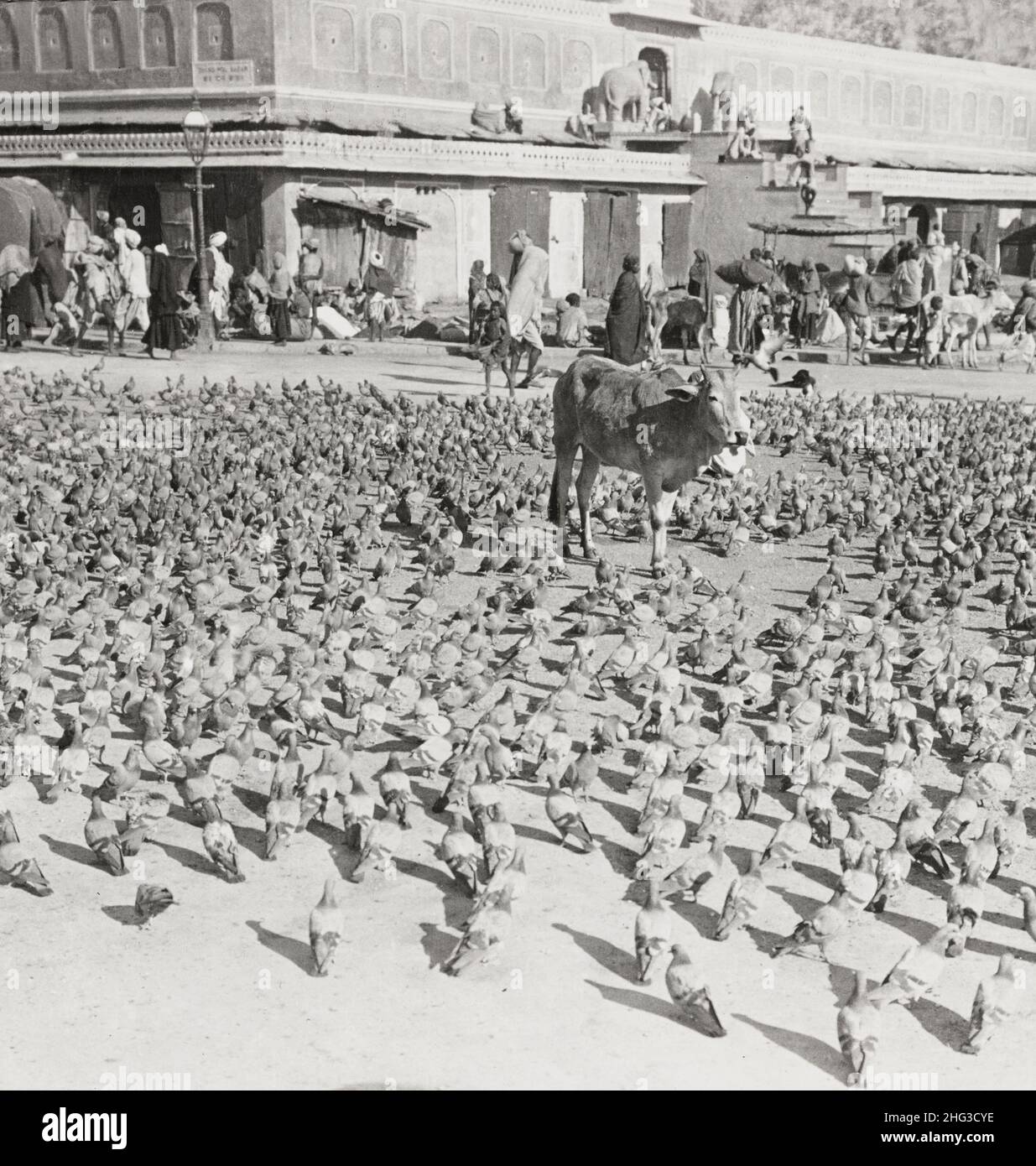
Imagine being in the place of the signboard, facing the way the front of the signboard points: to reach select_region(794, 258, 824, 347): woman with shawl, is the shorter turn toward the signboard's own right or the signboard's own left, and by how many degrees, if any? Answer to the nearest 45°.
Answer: approximately 45° to the signboard's own left

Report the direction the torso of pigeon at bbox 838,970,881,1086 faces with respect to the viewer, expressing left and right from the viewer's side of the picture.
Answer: facing away from the viewer

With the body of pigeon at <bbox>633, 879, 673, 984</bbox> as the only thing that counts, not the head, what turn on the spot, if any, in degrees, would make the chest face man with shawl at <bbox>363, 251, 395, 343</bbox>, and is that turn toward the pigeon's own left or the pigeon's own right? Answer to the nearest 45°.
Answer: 0° — it already faces them

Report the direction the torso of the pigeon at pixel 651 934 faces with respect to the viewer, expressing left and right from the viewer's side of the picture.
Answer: facing away from the viewer

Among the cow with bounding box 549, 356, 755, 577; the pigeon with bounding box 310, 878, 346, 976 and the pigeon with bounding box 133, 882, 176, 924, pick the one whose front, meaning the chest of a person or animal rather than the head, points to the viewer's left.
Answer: the pigeon with bounding box 133, 882, 176, 924

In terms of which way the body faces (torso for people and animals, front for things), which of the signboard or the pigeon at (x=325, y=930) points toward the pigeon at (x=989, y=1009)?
the signboard

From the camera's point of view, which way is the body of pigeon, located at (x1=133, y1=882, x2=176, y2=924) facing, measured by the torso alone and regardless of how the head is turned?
to the viewer's left

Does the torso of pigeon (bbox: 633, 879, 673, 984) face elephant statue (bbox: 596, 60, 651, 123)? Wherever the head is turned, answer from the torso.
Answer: yes

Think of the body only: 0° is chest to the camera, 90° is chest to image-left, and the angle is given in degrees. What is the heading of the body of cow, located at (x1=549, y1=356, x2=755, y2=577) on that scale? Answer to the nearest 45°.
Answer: approximately 315°

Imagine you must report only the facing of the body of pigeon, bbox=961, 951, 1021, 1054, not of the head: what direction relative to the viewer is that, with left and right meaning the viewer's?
facing away from the viewer and to the right of the viewer

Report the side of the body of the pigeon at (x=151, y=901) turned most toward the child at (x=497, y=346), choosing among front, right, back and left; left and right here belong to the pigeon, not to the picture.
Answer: right

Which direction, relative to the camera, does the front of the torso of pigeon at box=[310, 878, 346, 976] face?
away from the camera

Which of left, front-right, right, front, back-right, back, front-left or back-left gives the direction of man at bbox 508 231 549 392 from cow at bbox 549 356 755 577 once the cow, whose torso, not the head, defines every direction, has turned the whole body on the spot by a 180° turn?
front-right

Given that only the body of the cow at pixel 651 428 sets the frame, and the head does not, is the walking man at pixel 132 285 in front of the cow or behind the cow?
behind

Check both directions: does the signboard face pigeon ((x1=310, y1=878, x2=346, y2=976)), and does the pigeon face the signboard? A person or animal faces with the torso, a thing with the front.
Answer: yes

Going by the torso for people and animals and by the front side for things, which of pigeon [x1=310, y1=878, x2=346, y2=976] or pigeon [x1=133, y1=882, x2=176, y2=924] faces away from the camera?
pigeon [x1=310, y1=878, x2=346, y2=976]

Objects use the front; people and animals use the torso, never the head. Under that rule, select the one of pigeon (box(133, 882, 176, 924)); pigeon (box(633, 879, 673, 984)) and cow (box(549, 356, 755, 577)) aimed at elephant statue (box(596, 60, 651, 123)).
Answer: pigeon (box(633, 879, 673, 984))
